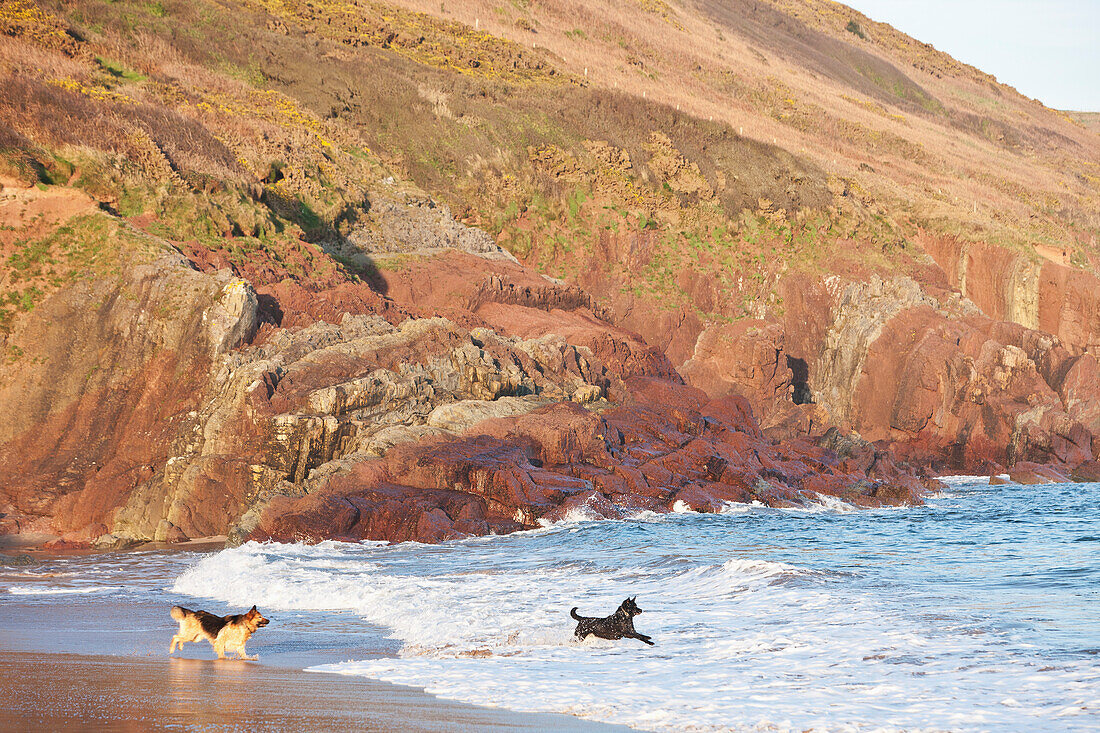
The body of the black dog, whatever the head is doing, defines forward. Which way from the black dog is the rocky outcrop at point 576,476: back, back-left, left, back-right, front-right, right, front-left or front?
left

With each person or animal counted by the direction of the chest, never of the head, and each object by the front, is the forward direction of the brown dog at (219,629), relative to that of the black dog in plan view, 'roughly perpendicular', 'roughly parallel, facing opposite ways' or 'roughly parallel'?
roughly parallel

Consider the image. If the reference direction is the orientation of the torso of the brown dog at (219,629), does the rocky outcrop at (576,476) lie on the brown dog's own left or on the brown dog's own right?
on the brown dog's own left

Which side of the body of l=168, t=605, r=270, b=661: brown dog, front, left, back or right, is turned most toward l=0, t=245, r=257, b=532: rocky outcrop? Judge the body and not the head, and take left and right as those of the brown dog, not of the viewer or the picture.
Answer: left

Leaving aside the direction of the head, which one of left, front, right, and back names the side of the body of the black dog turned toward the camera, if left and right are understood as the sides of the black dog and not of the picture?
right

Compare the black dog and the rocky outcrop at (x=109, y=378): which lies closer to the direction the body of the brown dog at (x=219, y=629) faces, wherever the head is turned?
the black dog

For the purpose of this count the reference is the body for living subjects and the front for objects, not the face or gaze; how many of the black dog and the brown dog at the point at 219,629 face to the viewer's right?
2

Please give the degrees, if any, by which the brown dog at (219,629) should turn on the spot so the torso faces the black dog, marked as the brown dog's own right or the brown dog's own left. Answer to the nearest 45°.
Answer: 0° — it already faces it

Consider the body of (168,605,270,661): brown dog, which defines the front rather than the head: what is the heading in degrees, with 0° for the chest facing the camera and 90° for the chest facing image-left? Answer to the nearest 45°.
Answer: approximately 270°
